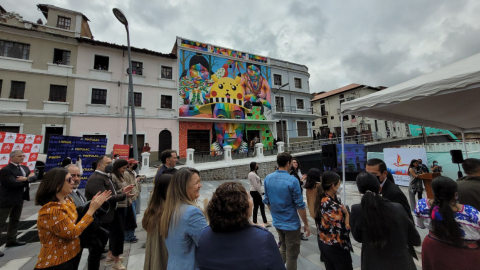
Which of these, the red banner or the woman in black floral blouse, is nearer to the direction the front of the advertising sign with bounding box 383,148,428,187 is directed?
the woman in black floral blouse

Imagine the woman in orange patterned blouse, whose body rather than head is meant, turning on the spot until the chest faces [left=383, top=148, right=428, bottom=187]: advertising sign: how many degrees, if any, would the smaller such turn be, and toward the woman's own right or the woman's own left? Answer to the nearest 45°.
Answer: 0° — they already face it

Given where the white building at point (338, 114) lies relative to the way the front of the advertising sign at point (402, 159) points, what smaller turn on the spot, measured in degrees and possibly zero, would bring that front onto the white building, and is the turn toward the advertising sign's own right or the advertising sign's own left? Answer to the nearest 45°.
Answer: approximately 180°

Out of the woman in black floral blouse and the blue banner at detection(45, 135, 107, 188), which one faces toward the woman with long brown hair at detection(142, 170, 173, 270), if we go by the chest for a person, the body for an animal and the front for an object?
the blue banner

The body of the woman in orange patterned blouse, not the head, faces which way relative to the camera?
to the viewer's right

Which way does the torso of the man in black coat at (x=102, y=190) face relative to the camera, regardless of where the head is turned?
to the viewer's right

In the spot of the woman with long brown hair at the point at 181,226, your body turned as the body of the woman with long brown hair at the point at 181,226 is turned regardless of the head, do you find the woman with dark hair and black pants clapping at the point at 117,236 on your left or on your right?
on your left

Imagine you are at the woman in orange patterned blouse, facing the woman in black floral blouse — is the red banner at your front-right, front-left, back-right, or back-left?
back-left

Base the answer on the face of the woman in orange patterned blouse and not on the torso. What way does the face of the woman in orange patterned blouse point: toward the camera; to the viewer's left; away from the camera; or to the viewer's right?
to the viewer's right

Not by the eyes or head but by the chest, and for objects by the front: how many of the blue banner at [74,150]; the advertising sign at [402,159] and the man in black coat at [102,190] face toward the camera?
2
